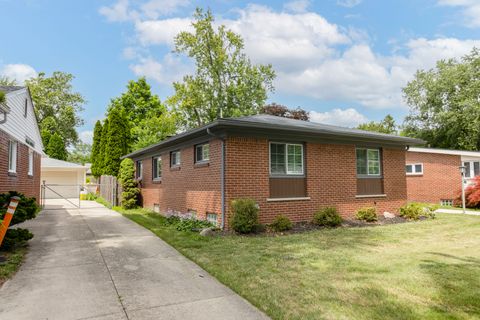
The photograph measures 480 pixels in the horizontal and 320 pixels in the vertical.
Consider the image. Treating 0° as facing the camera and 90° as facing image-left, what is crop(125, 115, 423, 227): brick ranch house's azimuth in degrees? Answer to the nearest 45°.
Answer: approximately 315°

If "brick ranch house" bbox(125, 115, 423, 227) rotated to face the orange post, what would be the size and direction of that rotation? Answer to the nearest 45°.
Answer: approximately 90° to its right

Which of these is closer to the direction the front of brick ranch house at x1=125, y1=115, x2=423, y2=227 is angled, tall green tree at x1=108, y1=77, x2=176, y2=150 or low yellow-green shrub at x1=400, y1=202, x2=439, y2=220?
the low yellow-green shrub

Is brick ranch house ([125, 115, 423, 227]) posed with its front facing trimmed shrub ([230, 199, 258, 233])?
no

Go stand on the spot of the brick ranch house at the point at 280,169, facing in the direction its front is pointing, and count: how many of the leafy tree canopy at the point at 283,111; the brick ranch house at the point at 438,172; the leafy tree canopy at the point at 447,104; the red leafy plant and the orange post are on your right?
1

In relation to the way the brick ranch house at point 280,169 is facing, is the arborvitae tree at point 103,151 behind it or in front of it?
behind

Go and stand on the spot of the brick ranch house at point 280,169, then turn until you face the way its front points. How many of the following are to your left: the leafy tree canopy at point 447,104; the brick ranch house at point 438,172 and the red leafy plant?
3

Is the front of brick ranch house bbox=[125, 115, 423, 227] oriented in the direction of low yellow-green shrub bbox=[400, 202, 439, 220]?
no

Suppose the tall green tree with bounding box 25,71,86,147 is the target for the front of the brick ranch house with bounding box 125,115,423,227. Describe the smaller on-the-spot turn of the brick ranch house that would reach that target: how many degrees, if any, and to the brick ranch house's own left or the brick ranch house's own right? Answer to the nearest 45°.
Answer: approximately 180°

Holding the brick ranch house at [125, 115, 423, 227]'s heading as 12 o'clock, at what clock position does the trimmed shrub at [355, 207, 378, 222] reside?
The trimmed shrub is roughly at 10 o'clock from the brick ranch house.

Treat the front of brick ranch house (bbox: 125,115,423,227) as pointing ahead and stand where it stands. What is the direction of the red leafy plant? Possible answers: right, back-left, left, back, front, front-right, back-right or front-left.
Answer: left

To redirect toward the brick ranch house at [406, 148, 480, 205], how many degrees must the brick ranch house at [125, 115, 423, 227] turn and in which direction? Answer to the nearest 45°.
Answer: approximately 90° to its left

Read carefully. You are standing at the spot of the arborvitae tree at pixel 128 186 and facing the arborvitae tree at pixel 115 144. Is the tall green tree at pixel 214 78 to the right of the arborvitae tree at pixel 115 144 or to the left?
right

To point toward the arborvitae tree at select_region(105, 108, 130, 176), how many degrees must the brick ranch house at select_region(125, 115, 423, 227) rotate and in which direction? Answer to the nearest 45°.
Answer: approximately 180°

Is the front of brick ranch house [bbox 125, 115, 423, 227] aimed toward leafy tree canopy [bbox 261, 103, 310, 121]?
no
